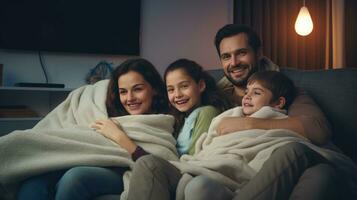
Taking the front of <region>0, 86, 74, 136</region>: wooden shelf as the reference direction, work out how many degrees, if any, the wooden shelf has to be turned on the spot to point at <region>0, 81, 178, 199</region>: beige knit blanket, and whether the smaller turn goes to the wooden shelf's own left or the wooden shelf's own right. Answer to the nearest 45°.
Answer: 0° — it already faces it

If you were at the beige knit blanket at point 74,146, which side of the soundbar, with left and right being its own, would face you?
front

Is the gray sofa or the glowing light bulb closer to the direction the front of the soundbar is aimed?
the gray sofa

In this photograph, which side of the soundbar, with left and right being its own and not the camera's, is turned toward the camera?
front

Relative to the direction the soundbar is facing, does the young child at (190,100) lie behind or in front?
in front

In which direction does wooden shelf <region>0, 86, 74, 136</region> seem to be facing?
toward the camera

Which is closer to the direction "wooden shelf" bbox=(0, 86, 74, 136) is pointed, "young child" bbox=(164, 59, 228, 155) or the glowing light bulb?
the young child

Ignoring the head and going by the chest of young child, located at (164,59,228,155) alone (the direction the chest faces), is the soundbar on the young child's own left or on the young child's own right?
on the young child's own right

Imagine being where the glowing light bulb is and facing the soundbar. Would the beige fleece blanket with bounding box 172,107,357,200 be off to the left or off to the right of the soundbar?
left

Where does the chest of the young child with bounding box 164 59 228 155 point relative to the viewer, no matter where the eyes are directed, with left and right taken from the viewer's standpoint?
facing the viewer and to the left of the viewer

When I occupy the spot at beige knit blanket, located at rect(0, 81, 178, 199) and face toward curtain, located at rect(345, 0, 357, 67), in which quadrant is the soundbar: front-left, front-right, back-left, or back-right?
front-left
